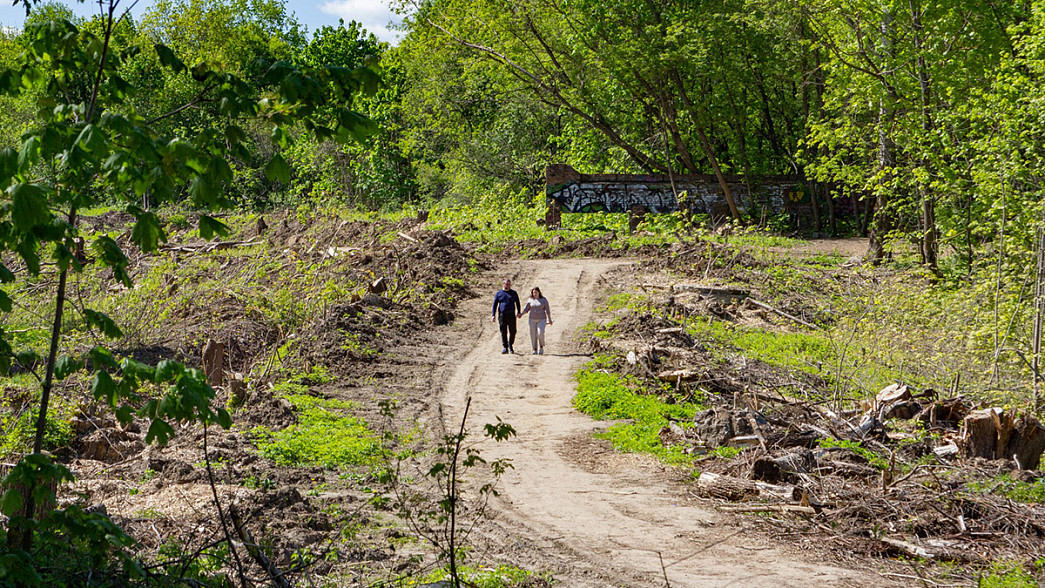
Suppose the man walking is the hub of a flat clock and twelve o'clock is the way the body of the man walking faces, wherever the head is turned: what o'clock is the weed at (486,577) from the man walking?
The weed is roughly at 12 o'clock from the man walking.

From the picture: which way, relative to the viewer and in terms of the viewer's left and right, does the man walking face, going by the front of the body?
facing the viewer

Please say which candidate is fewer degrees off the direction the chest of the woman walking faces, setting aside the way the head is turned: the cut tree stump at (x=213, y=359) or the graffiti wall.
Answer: the cut tree stump

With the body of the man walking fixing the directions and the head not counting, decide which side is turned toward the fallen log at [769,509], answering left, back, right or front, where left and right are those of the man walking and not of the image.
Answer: front

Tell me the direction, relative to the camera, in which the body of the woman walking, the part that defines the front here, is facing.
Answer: toward the camera

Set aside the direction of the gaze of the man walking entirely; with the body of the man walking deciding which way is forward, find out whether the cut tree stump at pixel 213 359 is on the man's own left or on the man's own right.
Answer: on the man's own right

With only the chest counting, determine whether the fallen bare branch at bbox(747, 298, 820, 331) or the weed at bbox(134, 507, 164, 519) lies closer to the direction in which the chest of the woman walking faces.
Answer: the weed

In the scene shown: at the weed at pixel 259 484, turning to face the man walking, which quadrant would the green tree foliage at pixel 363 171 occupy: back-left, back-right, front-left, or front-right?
front-left

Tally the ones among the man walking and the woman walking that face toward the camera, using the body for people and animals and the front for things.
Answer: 2

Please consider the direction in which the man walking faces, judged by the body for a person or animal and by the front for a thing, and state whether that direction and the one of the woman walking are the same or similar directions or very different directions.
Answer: same or similar directions

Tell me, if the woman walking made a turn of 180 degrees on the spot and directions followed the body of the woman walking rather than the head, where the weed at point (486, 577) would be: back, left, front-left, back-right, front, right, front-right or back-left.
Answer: back

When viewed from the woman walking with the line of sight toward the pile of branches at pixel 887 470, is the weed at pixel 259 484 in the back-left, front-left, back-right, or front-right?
front-right

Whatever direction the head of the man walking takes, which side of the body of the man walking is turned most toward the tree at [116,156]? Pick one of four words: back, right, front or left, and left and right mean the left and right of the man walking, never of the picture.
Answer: front

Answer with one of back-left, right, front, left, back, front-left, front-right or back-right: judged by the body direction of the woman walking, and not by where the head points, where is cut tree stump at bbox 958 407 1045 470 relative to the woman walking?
front-left

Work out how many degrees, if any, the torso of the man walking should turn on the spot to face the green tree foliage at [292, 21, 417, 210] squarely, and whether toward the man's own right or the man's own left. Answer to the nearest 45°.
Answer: approximately 180°
